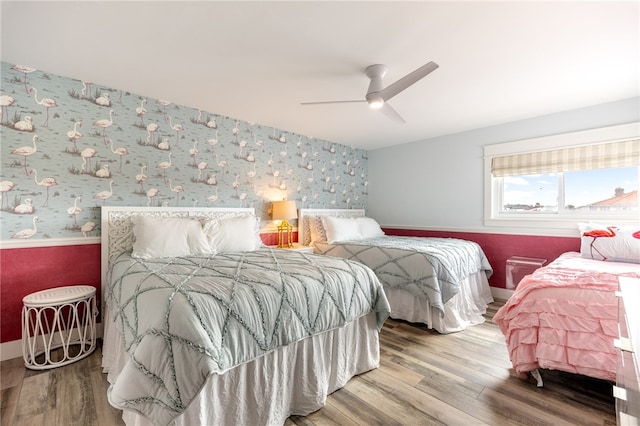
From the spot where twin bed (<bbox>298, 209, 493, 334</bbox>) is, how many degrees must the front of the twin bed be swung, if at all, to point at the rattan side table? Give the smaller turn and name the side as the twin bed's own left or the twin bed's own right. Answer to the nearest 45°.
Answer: approximately 90° to the twin bed's own right

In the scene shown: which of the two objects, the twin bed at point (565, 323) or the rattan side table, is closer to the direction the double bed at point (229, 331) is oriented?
the twin bed

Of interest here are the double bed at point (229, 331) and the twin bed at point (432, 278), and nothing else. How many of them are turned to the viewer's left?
0

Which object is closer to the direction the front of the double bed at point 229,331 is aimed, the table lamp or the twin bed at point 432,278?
the twin bed

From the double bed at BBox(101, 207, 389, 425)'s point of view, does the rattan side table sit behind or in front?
behind

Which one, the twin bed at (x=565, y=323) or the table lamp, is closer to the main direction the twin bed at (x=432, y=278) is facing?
the twin bed

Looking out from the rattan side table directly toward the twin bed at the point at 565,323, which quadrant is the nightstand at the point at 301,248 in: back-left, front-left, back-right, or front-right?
front-left

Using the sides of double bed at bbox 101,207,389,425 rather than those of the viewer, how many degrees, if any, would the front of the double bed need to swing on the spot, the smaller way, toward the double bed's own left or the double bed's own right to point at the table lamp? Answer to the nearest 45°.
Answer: approximately 135° to the double bed's own left

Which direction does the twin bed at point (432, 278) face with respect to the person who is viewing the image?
facing the viewer and to the right of the viewer

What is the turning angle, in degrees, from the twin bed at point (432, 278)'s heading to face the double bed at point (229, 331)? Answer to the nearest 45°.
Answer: approximately 90° to its right

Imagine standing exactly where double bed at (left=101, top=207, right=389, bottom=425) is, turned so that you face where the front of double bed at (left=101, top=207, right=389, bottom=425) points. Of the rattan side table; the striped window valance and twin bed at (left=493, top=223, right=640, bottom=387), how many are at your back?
1

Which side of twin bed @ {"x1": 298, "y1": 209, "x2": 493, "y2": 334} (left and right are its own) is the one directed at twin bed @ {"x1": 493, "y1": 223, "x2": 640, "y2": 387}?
front
